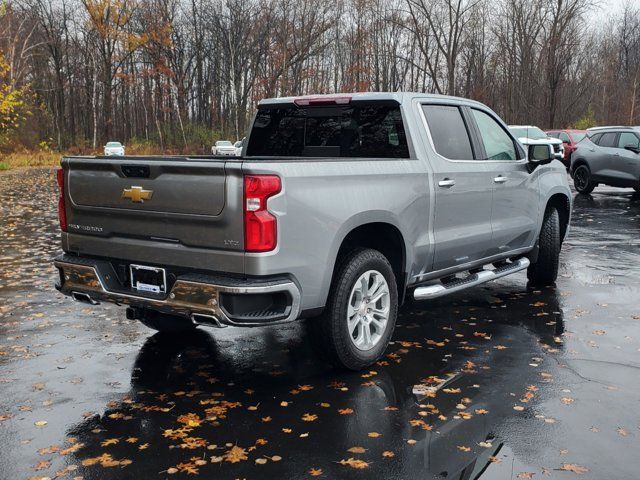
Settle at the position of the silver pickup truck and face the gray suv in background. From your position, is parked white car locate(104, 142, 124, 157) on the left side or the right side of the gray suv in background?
left

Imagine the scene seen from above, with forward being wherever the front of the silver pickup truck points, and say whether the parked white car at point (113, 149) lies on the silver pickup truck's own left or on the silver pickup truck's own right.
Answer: on the silver pickup truck's own left

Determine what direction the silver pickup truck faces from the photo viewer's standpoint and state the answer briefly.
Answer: facing away from the viewer and to the right of the viewer

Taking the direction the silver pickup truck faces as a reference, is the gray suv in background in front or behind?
in front

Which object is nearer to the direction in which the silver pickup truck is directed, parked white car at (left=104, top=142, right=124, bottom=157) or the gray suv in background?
the gray suv in background
